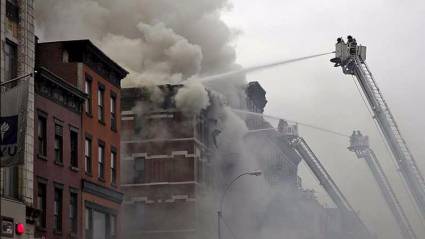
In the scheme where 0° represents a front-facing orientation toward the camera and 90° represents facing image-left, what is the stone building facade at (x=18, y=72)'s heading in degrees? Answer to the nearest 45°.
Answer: approximately 315°

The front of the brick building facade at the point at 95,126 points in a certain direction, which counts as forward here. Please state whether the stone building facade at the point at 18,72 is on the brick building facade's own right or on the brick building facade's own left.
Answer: on the brick building facade's own right

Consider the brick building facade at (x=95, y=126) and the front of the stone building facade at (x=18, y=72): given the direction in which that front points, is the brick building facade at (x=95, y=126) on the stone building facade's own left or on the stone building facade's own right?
on the stone building facade's own left

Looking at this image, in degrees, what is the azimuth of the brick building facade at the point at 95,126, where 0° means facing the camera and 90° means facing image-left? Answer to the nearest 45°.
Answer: approximately 315°
